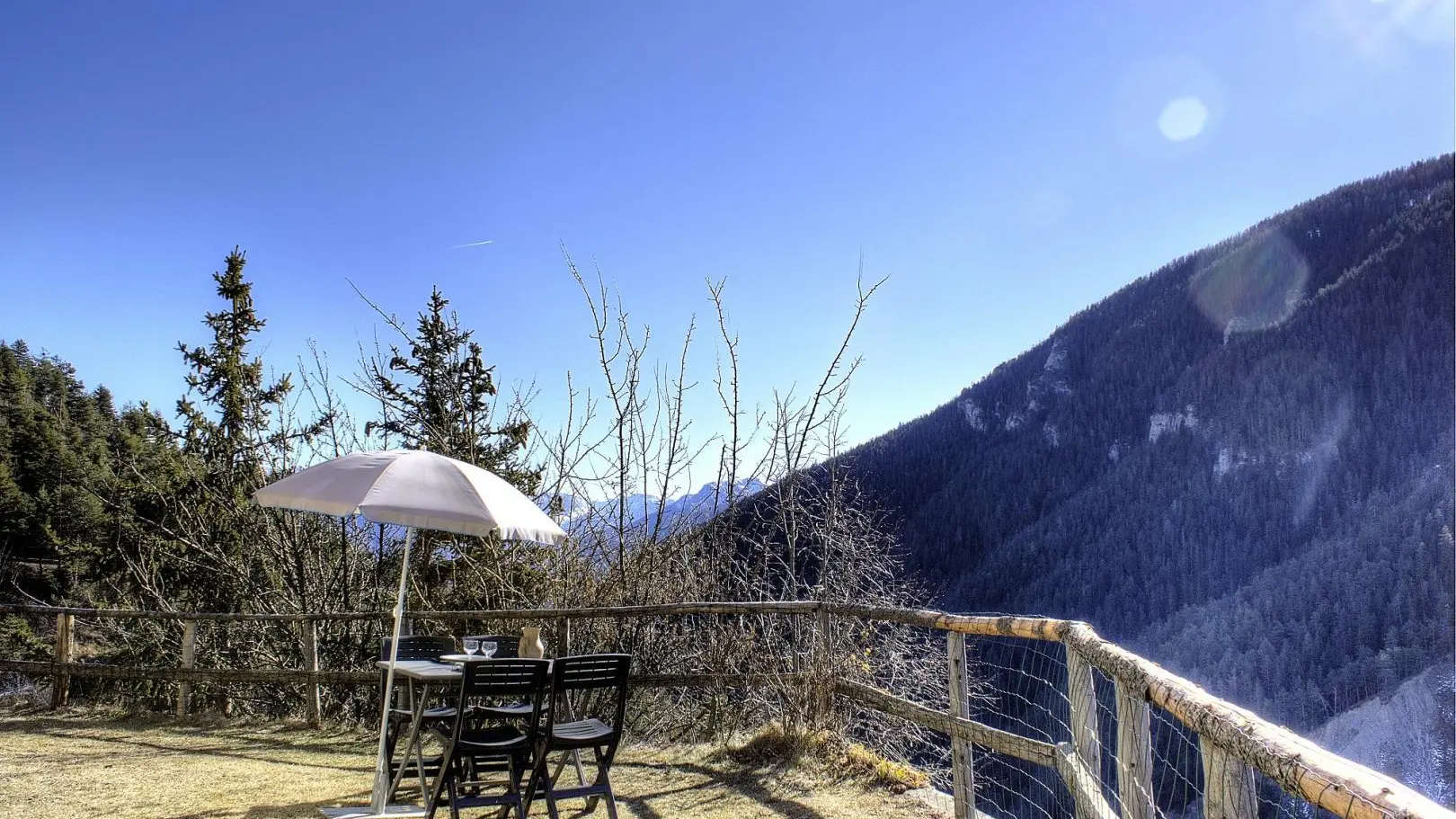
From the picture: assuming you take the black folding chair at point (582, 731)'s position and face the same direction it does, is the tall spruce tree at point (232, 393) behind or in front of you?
in front

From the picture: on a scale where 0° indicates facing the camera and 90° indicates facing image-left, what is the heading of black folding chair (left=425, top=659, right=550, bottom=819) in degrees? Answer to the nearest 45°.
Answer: approximately 135°

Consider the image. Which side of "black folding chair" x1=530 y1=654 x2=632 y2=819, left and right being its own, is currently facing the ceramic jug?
front

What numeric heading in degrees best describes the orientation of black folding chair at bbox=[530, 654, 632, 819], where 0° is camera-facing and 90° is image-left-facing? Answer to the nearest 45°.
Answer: approximately 135°

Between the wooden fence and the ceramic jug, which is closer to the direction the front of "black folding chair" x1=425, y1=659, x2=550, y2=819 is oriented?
the ceramic jug

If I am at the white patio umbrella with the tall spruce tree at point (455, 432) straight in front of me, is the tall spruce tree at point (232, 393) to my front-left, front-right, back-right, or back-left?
front-left

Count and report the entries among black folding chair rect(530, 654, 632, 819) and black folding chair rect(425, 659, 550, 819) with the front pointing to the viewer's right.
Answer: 0

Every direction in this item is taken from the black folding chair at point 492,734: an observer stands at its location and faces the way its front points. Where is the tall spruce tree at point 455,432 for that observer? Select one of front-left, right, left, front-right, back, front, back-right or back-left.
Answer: front-right

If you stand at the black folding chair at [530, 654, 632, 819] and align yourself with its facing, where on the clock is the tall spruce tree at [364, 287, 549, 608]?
The tall spruce tree is roughly at 1 o'clock from the black folding chair.
